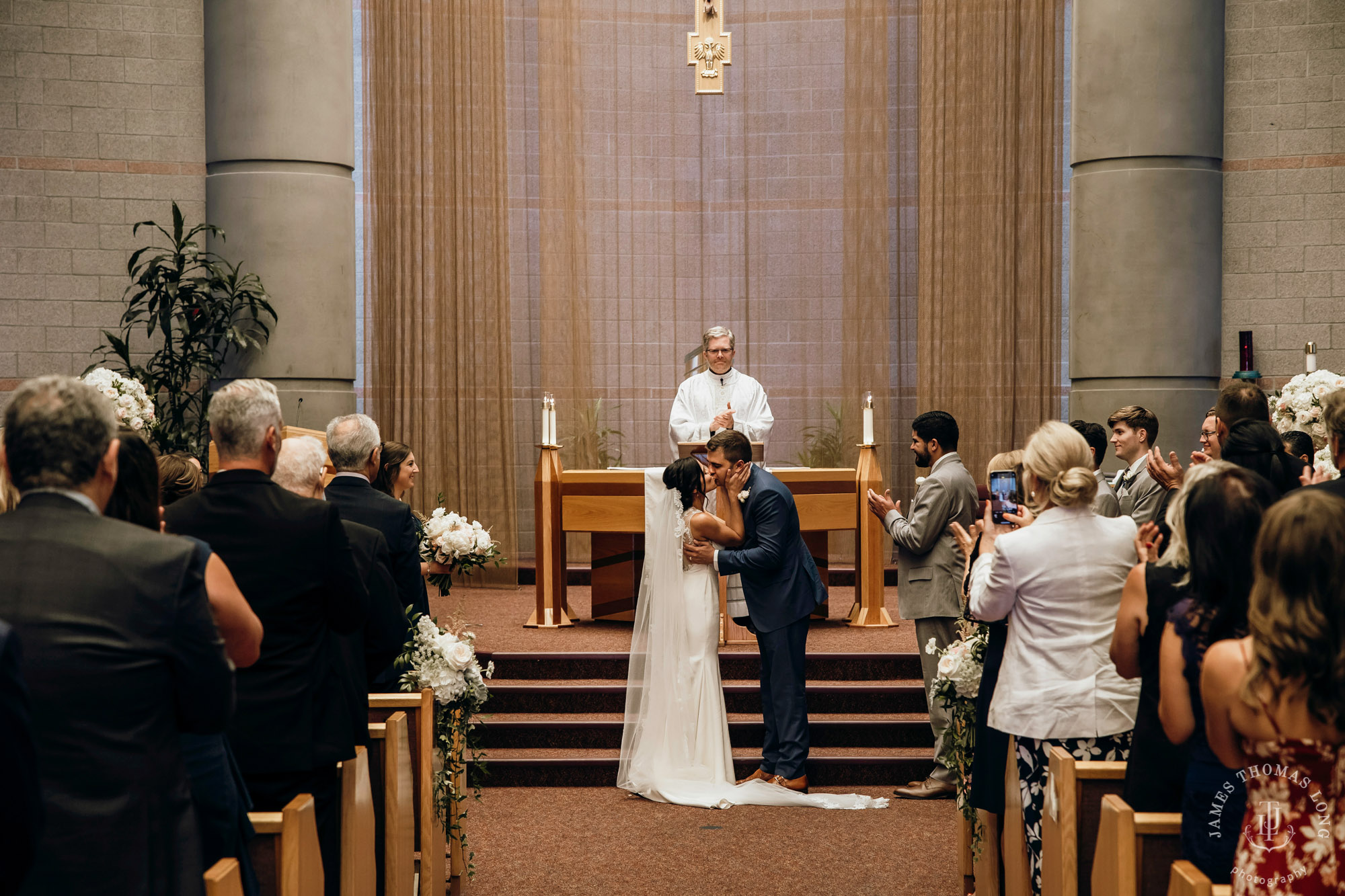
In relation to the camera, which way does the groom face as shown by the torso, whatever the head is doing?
to the viewer's left

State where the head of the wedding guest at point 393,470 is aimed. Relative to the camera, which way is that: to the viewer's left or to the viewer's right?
to the viewer's right

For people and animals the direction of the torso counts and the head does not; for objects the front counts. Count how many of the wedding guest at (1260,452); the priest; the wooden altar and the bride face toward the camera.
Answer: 2

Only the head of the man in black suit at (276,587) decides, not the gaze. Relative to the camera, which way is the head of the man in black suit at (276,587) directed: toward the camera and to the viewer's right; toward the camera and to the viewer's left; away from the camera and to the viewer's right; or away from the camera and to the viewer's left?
away from the camera and to the viewer's right

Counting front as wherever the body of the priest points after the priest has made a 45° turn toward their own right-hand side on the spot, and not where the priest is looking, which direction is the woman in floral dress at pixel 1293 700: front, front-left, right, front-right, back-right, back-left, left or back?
front-left

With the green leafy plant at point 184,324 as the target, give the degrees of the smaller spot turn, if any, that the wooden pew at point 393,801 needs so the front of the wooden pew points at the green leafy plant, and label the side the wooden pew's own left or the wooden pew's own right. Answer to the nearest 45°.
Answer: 0° — it already faces it

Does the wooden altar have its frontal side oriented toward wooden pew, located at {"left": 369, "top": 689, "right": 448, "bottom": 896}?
yes

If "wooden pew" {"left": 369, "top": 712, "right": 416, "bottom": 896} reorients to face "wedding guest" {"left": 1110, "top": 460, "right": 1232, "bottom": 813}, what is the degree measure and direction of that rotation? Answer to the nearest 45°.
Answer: approximately 135° to its right

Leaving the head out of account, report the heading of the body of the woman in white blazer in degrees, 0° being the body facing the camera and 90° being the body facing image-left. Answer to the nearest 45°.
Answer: approximately 135°

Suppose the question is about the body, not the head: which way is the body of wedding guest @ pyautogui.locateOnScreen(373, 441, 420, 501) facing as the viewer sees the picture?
to the viewer's right

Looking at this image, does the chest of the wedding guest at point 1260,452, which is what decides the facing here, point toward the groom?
yes

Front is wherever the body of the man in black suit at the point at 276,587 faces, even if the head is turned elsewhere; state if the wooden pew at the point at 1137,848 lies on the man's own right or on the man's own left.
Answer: on the man's own right

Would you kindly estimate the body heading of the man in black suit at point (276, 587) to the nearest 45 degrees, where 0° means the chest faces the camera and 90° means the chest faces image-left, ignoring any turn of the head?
approximately 225°

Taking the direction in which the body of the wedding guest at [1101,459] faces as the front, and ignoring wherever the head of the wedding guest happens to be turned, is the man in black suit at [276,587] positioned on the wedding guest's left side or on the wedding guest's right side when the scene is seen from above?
on the wedding guest's left side

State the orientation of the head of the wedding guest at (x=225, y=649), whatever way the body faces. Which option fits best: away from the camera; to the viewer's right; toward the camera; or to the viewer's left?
away from the camera

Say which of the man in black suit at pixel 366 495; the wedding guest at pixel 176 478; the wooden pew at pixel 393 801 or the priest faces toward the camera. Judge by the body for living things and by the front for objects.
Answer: the priest
